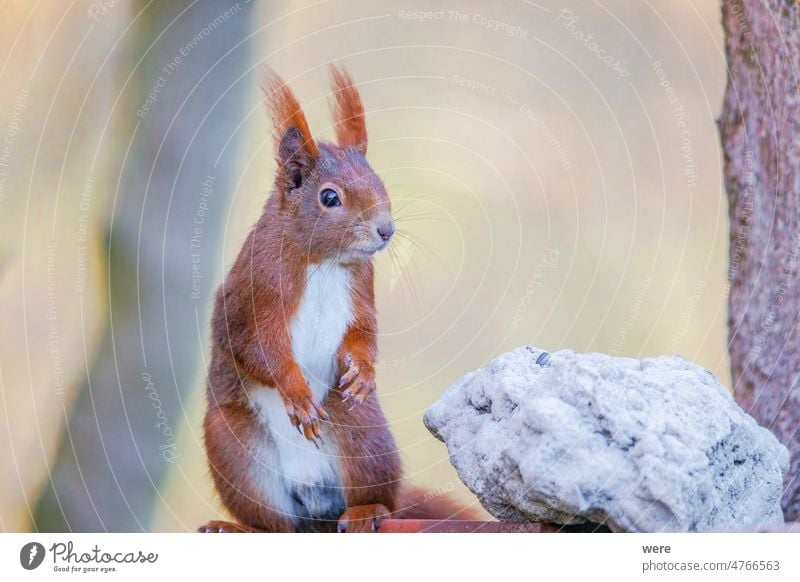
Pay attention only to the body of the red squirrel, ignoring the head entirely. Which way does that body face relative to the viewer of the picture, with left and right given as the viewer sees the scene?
facing the viewer and to the right of the viewer
